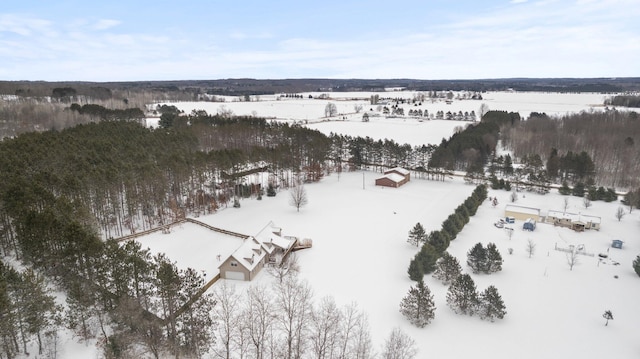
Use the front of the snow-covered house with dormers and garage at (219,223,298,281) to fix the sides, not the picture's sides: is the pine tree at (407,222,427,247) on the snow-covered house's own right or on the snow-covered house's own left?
on the snow-covered house's own left

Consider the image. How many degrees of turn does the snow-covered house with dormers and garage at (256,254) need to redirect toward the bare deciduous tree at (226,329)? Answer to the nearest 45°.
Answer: approximately 45° to its right

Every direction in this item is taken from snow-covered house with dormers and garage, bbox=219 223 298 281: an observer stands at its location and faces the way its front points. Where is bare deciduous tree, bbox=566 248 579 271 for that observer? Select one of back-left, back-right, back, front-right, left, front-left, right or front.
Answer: front-left

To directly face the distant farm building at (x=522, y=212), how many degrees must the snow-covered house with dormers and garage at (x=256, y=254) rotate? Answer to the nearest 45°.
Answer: approximately 45° to its left
